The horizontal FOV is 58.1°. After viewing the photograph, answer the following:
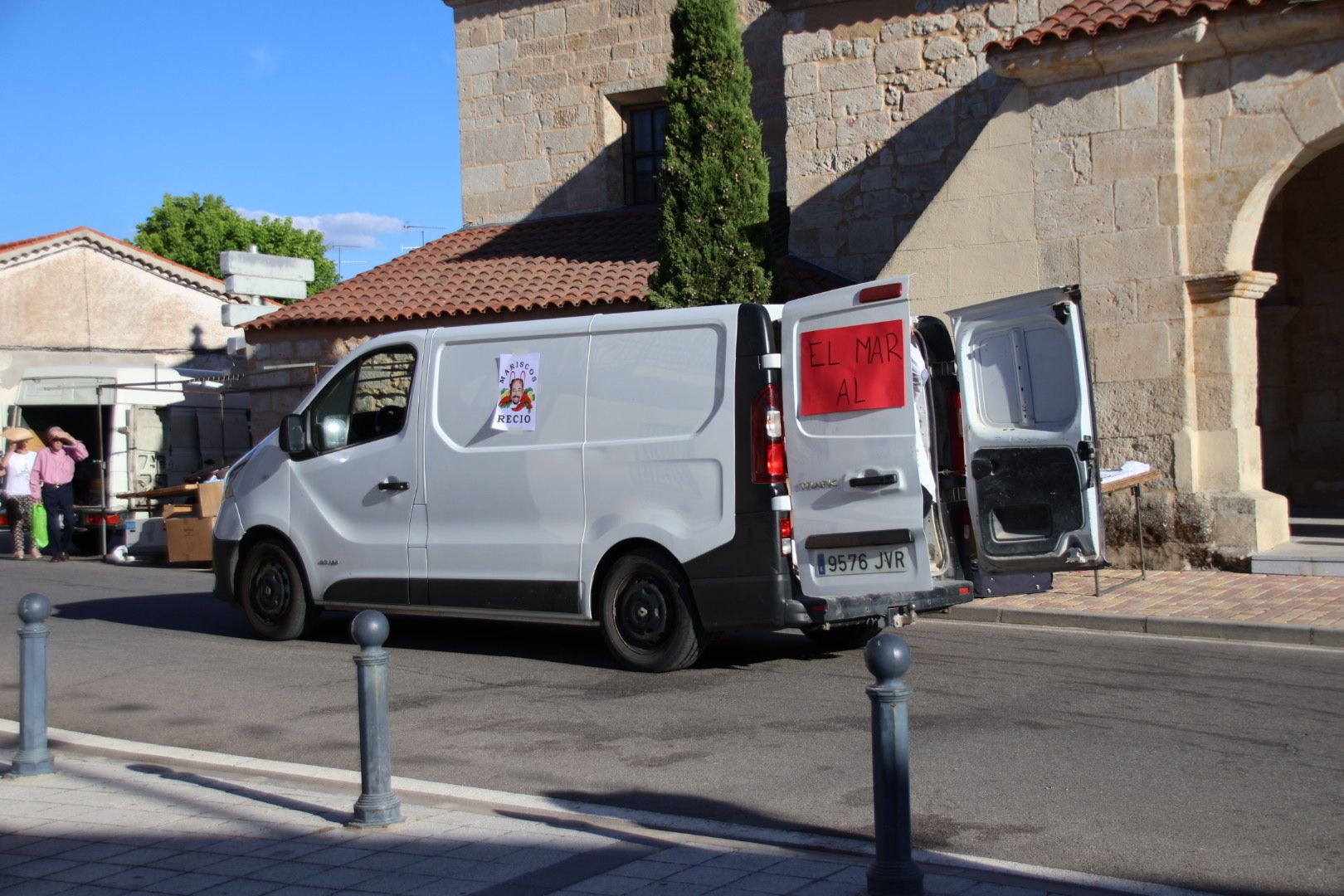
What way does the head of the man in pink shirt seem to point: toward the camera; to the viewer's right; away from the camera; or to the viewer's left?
toward the camera

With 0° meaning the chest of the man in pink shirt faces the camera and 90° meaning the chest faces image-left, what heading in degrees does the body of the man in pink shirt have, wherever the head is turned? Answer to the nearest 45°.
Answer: approximately 0°

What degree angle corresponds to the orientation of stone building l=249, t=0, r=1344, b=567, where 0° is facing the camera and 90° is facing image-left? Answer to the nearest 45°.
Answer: approximately 45°

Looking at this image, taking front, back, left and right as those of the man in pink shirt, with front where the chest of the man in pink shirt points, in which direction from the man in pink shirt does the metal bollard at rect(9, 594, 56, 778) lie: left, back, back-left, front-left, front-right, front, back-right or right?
front

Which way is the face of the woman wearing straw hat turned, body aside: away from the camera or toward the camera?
toward the camera

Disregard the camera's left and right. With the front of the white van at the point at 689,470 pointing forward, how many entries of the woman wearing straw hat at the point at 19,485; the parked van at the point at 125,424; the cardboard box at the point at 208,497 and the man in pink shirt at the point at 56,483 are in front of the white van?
4

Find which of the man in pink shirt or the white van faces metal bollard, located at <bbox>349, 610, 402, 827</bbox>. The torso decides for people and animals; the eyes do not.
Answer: the man in pink shirt

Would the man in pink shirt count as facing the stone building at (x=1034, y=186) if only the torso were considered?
no

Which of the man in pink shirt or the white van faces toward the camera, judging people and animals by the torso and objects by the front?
the man in pink shirt

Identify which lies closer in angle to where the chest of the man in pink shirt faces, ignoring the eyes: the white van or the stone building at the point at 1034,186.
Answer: the white van

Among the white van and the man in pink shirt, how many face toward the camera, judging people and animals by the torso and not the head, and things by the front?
1

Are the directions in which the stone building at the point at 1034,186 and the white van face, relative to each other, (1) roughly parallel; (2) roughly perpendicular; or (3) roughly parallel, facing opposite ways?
roughly perpendicular

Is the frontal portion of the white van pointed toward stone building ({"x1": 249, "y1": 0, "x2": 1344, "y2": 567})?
no

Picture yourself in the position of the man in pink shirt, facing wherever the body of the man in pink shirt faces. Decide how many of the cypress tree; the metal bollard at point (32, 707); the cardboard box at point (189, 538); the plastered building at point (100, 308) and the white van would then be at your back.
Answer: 1

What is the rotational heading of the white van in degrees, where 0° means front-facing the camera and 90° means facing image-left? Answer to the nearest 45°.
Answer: approximately 135°

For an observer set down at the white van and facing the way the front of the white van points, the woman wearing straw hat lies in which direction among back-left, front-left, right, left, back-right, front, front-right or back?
front
